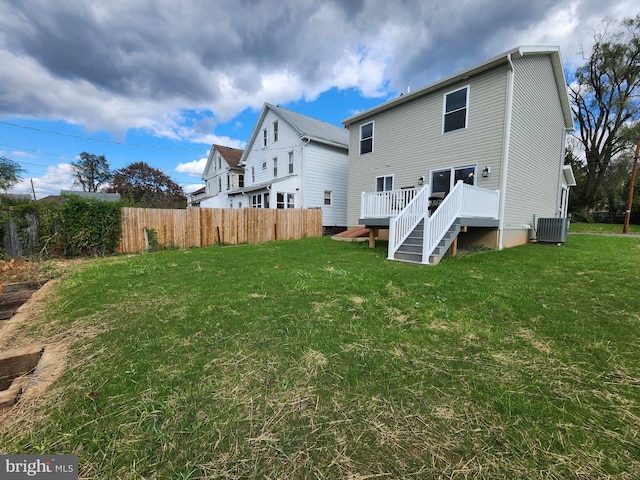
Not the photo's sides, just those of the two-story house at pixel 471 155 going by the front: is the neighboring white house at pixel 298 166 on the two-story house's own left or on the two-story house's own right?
on the two-story house's own left

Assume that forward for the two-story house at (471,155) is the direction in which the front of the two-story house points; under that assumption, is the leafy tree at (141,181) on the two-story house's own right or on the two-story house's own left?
on the two-story house's own left

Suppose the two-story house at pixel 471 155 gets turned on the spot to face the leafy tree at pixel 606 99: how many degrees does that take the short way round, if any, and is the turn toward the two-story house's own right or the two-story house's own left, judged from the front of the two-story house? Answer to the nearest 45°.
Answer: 0° — it already faces it

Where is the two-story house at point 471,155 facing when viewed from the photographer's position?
facing away from the viewer and to the right of the viewer

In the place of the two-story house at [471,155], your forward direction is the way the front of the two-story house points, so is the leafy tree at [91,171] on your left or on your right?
on your left

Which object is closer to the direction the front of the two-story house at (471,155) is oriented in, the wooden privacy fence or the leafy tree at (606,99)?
the leafy tree

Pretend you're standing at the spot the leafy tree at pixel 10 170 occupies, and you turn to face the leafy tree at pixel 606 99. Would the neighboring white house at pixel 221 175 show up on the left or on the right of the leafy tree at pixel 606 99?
left
